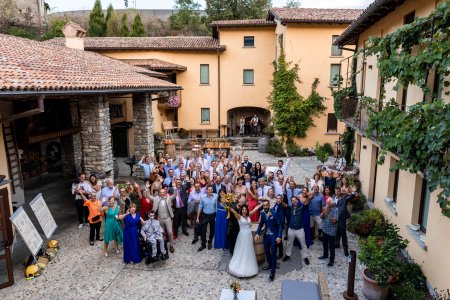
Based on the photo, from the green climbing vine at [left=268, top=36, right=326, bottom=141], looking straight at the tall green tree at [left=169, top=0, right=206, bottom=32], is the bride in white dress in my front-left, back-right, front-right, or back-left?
back-left

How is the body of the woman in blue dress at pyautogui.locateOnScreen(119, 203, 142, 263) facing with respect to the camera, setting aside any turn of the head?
toward the camera

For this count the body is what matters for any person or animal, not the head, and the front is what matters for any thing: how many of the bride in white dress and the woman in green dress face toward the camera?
2

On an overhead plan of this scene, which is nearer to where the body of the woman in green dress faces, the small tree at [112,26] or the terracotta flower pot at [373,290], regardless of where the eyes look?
the terracotta flower pot

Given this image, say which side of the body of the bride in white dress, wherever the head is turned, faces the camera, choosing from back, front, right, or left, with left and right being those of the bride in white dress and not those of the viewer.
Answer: front

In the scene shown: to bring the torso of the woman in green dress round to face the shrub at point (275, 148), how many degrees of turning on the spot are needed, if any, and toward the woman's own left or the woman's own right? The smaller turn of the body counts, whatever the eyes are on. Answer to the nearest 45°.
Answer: approximately 135° to the woman's own left

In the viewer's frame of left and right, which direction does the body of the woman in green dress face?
facing the viewer

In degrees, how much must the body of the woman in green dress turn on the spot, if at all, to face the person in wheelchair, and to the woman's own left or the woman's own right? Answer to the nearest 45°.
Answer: approximately 45° to the woman's own left

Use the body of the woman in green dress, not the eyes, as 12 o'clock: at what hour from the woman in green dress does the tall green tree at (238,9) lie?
The tall green tree is roughly at 7 o'clock from the woman in green dress.

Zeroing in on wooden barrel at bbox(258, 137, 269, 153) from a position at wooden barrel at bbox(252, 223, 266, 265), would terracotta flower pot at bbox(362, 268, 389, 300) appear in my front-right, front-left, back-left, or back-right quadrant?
back-right

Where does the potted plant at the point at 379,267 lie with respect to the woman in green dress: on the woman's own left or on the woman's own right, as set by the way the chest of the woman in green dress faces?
on the woman's own left

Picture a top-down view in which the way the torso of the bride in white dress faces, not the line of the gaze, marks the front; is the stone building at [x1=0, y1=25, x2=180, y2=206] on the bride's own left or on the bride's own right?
on the bride's own right

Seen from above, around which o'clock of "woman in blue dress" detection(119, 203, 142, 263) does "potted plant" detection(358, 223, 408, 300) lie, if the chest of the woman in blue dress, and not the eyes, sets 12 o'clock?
The potted plant is roughly at 10 o'clock from the woman in blue dress.

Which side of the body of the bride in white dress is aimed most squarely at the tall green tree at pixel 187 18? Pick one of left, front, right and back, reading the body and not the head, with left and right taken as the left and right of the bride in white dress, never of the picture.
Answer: back

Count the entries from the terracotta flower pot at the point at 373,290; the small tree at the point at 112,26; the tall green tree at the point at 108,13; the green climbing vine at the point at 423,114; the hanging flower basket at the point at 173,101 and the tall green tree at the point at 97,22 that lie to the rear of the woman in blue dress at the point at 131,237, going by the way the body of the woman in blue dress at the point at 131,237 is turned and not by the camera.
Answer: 4
